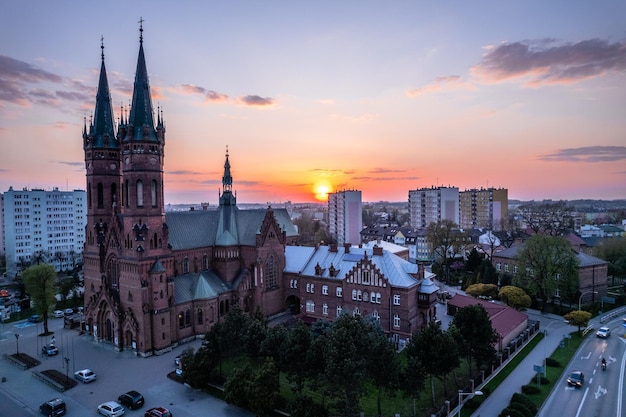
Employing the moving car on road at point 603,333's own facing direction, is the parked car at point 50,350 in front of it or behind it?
in front

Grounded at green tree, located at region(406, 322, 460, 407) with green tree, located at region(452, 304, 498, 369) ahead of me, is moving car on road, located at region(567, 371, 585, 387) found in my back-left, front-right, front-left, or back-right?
front-right

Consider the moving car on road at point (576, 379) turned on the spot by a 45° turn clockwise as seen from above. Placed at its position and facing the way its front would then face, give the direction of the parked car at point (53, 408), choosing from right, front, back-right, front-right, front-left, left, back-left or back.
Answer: front-left

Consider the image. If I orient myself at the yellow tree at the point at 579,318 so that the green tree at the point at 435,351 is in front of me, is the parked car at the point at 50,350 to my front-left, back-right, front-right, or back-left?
front-right

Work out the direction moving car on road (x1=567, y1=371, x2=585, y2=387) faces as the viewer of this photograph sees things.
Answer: facing the viewer and to the left of the viewer

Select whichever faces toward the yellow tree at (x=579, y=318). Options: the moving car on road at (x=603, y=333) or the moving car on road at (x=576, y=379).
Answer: the moving car on road at (x=603, y=333)

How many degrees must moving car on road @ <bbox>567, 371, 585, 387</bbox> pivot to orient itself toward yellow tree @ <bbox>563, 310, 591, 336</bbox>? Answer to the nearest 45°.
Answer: approximately 135° to its right
